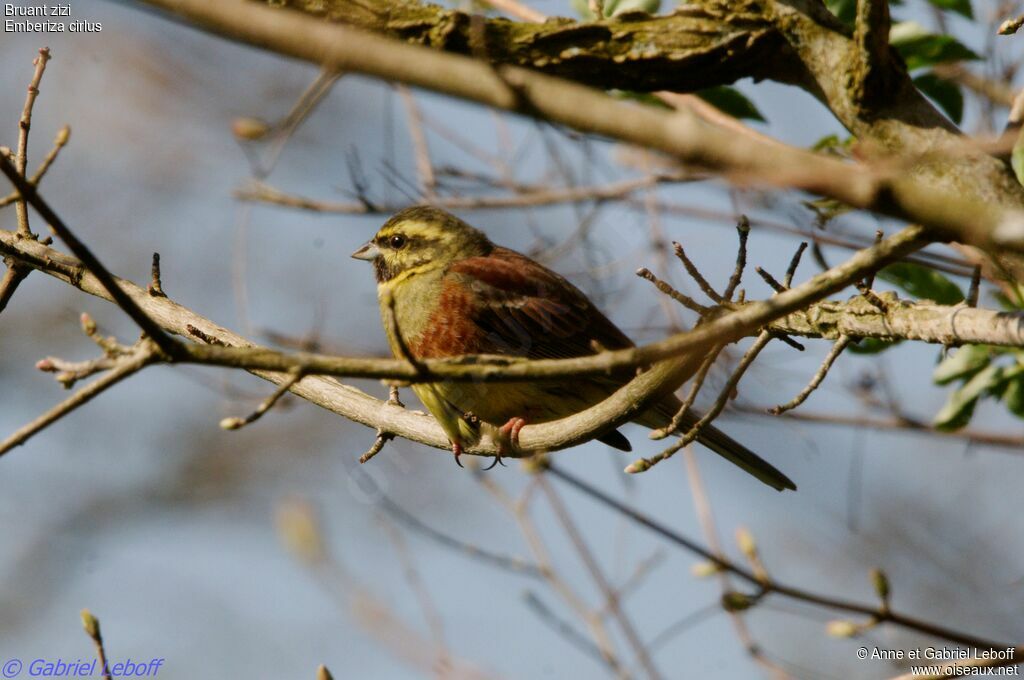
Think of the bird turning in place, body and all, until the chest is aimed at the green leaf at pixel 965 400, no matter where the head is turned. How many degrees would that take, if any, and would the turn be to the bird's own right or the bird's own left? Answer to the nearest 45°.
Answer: approximately 135° to the bird's own left

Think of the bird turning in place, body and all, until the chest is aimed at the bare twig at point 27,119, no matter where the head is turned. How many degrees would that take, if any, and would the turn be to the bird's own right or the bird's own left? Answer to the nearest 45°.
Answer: approximately 45° to the bird's own left

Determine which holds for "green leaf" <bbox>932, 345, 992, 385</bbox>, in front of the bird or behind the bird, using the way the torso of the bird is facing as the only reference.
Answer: behind

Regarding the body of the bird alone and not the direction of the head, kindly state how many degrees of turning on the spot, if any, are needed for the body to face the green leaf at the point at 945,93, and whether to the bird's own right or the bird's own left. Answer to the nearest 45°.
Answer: approximately 180°

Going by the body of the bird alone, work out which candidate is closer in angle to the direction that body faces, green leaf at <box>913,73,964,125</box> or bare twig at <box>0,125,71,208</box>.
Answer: the bare twig

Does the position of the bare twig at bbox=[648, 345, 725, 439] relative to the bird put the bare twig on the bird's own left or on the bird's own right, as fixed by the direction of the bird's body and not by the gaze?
on the bird's own left

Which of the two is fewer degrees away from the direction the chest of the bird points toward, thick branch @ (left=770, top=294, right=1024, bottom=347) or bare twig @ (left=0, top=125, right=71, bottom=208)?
the bare twig

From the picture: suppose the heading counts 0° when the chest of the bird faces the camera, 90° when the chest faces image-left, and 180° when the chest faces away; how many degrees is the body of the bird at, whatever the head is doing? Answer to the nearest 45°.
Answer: approximately 90°

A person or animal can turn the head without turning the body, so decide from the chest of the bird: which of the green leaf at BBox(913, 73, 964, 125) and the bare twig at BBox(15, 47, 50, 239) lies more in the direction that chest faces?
the bare twig
